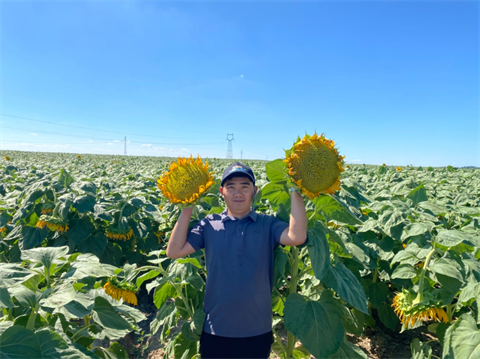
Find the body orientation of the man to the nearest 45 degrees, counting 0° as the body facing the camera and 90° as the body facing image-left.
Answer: approximately 0°
